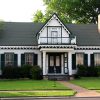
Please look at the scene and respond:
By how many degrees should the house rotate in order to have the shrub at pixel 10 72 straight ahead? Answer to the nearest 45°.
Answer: approximately 90° to its right

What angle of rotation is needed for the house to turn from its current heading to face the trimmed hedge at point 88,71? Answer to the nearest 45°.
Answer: approximately 90° to its left

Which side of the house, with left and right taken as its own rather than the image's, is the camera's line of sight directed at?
front
